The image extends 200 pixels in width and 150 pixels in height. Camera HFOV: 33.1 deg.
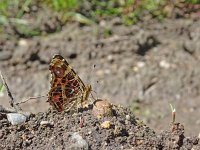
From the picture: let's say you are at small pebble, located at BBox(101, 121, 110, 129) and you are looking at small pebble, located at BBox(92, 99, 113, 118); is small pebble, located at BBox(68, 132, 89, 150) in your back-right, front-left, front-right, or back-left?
back-left

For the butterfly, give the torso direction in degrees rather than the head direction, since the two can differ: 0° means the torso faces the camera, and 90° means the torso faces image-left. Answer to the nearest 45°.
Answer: approximately 270°
